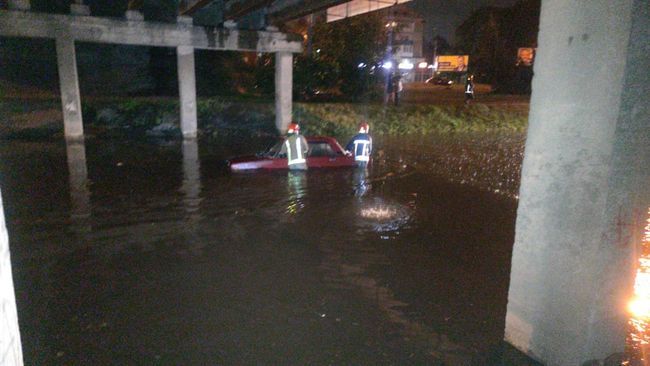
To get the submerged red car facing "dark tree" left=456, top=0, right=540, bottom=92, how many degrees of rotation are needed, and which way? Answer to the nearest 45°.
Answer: approximately 135° to its right

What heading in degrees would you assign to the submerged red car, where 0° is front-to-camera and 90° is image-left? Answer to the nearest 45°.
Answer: approximately 90°

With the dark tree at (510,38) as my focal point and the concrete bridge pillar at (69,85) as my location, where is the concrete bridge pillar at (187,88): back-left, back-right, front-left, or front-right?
front-right

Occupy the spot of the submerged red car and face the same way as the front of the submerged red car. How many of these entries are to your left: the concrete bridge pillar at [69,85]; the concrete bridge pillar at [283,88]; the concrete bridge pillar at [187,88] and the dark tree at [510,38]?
0

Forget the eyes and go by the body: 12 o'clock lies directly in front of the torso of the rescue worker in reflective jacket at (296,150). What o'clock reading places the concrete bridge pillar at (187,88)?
The concrete bridge pillar is roughly at 11 o'clock from the rescue worker in reflective jacket.

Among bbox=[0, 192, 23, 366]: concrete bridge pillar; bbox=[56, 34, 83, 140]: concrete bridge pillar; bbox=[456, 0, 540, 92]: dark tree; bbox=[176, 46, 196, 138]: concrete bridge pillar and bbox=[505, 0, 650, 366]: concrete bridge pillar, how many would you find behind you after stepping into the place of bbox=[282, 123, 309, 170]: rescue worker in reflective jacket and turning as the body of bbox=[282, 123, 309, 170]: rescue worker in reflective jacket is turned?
2

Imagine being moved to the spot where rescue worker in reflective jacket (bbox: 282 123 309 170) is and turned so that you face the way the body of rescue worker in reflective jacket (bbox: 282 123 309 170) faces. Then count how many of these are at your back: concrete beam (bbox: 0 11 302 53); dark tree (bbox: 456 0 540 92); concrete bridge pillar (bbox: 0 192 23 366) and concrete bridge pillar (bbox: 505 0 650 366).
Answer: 2

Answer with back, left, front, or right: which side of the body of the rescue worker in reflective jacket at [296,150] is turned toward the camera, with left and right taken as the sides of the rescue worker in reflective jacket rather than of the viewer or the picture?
back

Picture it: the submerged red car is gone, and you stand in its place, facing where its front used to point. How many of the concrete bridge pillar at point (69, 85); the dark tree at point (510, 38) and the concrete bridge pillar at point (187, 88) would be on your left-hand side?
0

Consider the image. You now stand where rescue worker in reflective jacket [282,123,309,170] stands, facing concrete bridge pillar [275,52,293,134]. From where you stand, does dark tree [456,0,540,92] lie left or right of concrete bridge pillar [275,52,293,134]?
right

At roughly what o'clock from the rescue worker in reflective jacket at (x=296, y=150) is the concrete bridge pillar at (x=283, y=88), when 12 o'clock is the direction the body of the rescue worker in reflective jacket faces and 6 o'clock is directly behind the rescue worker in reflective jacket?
The concrete bridge pillar is roughly at 12 o'clock from the rescue worker in reflective jacket.

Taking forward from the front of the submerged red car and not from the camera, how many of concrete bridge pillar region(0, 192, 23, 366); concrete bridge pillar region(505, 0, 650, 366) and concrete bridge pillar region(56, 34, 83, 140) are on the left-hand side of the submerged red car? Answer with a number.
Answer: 2

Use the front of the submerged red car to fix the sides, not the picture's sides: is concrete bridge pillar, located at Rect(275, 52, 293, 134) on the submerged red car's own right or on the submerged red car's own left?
on the submerged red car's own right
